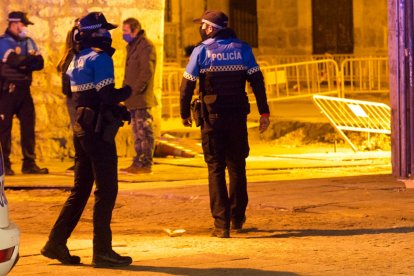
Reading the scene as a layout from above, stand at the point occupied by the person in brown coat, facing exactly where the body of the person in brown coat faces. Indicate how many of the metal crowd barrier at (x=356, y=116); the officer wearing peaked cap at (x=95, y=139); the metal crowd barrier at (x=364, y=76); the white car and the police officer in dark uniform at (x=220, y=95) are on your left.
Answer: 3

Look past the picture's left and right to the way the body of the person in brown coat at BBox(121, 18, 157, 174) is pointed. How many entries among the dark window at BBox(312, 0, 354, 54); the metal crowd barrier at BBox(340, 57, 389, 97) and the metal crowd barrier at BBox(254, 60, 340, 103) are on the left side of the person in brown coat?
0

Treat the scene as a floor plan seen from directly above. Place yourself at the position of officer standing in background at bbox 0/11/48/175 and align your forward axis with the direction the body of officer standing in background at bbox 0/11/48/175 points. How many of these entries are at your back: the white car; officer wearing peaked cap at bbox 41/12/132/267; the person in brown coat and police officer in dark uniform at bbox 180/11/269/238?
0

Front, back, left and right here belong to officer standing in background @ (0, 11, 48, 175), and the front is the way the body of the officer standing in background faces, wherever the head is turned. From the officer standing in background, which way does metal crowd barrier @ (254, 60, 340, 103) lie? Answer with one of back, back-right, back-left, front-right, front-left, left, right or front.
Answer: left

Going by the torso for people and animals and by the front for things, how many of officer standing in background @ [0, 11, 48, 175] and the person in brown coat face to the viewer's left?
1

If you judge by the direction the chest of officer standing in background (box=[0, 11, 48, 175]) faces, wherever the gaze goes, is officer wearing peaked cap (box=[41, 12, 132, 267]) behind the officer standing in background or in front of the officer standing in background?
in front

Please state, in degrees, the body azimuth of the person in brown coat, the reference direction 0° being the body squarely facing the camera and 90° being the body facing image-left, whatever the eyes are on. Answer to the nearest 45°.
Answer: approximately 90°

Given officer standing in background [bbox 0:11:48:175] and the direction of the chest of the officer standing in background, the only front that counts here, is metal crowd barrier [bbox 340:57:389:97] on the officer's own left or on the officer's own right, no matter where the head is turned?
on the officer's own left

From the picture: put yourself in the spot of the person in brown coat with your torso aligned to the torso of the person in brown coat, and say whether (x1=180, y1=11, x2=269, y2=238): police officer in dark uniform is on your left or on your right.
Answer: on your left

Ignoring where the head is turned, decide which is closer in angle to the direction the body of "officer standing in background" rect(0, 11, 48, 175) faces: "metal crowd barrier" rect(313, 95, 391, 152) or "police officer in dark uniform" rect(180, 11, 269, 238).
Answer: the police officer in dark uniform

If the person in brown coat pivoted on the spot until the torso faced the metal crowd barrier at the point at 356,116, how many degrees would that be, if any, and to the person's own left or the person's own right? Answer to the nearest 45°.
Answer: approximately 135° to the person's own right

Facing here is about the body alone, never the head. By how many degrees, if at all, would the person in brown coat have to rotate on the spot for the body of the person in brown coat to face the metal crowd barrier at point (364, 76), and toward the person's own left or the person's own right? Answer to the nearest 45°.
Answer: approximately 135° to the person's own right

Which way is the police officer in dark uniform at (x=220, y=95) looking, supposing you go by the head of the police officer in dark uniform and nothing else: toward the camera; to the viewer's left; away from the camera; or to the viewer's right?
to the viewer's left
